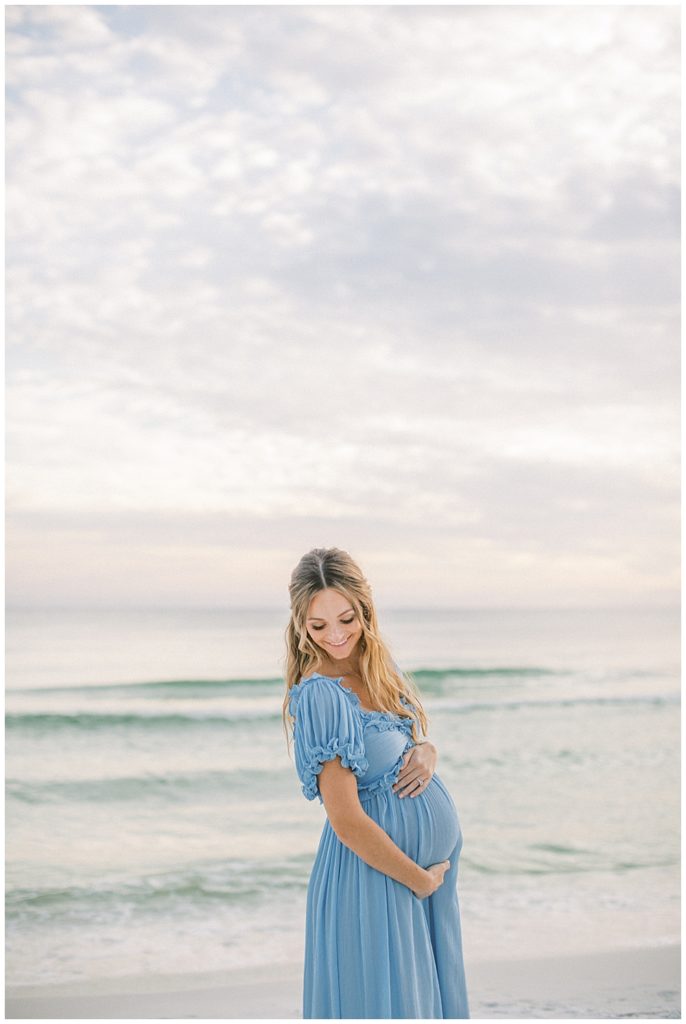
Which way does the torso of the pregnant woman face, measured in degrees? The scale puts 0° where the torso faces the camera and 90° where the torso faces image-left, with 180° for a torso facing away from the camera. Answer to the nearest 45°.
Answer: approximately 315°
